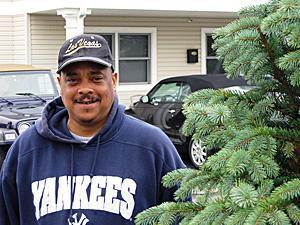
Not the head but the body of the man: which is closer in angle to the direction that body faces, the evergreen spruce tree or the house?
the evergreen spruce tree

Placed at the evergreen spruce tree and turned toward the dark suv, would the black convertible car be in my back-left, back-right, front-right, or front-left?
front-right

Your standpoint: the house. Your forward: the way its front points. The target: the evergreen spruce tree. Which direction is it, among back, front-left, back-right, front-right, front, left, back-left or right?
front

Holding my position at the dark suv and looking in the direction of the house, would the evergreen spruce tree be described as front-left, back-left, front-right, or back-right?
back-right

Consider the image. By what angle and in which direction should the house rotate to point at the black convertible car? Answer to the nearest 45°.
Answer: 0° — it already faces it

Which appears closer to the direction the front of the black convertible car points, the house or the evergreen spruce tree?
the house

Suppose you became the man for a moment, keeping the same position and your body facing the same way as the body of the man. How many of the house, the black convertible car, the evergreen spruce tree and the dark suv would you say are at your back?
3

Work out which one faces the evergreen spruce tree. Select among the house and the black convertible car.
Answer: the house

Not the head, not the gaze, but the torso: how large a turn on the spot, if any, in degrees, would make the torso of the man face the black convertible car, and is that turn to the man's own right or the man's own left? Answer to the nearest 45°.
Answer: approximately 180°

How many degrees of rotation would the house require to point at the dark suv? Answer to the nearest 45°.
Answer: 0° — it already faces it

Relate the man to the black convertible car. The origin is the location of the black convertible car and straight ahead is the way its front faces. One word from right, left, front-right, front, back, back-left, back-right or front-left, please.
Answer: back-left

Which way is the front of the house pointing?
toward the camera

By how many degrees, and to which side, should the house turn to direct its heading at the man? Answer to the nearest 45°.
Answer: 0° — it already faces them
